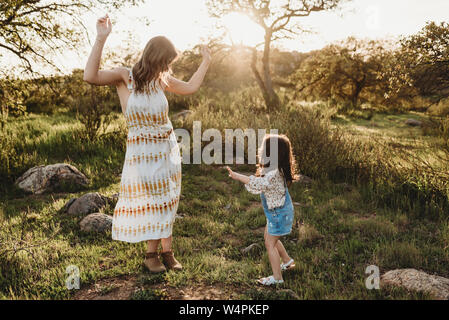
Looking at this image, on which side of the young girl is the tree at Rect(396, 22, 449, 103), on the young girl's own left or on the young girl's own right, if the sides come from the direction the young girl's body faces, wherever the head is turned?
on the young girl's own right

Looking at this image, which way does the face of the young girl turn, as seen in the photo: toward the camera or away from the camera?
away from the camera

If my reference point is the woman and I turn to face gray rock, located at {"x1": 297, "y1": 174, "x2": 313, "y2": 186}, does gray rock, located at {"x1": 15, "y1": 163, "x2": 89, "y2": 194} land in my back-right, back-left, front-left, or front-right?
front-left

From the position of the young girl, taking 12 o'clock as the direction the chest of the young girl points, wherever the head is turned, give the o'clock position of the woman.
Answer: The woman is roughly at 12 o'clock from the young girl.

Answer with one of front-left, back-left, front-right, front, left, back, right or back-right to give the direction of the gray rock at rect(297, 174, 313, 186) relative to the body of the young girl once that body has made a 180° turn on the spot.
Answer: left

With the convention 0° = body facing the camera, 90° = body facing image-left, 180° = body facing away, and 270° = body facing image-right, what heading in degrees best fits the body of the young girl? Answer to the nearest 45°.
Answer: approximately 90°

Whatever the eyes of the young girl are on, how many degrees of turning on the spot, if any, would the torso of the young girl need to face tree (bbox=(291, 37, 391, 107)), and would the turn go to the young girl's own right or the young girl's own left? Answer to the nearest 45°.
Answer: approximately 90° to the young girl's own right
